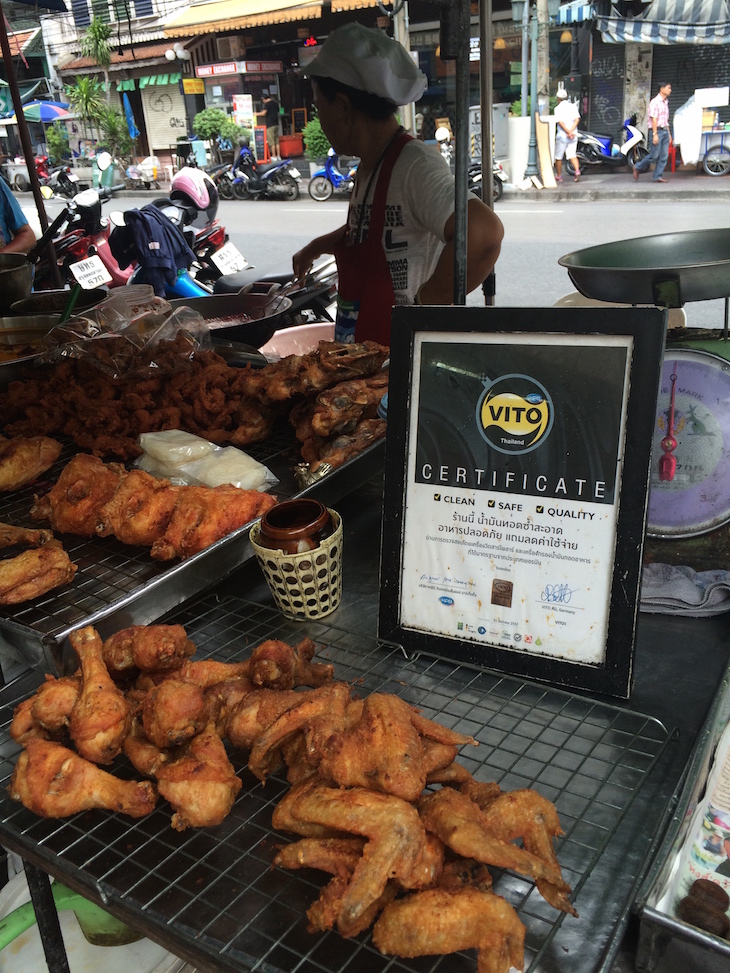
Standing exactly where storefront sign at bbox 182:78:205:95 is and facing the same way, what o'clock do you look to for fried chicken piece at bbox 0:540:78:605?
The fried chicken piece is roughly at 12 o'clock from the storefront sign.

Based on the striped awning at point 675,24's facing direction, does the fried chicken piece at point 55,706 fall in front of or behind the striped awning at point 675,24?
in front

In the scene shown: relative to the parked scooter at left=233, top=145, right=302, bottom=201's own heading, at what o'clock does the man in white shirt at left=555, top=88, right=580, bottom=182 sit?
The man in white shirt is roughly at 5 o'clock from the parked scooter.

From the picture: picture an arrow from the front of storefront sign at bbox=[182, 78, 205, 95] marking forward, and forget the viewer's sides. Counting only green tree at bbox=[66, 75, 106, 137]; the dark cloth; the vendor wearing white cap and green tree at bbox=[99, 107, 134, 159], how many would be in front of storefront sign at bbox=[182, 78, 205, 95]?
2

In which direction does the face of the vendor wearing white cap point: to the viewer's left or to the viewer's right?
to the viewer's left

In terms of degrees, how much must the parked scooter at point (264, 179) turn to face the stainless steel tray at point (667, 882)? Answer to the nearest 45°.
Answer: approximately 135° to its left

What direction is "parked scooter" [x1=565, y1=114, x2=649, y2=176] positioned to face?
to the viewer's right

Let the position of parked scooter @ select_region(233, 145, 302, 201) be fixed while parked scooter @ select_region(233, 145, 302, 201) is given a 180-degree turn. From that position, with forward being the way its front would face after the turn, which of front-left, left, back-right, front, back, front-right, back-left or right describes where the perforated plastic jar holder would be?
front-right

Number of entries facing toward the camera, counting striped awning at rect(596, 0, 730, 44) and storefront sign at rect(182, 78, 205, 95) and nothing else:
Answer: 2

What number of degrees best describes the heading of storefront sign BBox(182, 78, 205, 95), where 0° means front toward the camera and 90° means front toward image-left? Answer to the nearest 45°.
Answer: approximately 0°

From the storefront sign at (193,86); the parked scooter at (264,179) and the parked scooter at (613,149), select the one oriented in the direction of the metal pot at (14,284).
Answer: the storefront sign

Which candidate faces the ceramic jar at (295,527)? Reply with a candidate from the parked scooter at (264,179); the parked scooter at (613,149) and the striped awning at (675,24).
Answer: the striped awning

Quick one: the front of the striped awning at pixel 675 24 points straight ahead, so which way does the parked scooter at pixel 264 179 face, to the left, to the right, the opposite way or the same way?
to the right

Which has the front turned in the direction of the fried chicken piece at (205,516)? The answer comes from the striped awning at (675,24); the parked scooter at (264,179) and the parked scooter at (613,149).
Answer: the striped awning

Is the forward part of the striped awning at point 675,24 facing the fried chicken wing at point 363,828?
yes

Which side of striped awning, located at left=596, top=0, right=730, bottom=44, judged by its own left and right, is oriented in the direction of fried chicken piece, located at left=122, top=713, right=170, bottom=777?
front

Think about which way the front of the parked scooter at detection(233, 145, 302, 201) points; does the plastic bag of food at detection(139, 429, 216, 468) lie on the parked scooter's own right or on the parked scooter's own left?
on the parked scooter's own left

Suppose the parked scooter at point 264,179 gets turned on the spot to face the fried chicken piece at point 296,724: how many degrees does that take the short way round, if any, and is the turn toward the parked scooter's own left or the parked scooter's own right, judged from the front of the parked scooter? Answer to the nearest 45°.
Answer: approximately 135° to the parked scooter's own left

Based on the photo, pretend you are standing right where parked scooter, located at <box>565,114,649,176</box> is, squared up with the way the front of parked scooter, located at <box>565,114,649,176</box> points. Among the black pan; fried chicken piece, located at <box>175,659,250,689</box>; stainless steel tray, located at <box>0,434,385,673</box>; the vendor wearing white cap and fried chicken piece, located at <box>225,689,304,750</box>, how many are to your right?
5
